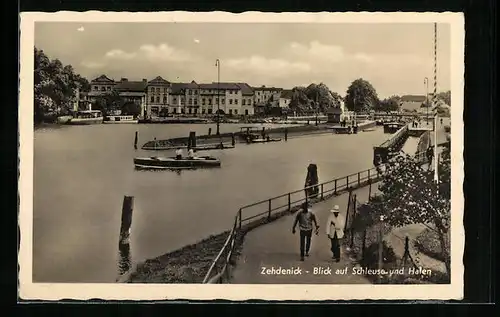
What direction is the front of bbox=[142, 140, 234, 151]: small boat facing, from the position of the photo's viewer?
facing to the left of the viewer

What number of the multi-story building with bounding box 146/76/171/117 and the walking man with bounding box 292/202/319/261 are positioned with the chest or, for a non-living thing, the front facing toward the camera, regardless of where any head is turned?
2

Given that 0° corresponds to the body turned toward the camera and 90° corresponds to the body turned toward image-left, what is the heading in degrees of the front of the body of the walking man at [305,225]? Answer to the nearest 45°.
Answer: approximately 0°

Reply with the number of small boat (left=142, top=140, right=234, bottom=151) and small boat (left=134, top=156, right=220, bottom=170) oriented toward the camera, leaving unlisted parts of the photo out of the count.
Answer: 0

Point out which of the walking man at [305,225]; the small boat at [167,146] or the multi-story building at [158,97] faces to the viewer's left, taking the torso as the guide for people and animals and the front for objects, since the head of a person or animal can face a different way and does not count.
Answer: the small boat

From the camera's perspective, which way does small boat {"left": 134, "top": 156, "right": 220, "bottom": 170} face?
to the viewer's left

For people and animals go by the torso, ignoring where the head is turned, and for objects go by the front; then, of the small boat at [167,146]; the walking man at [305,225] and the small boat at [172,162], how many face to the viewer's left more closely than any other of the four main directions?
2
